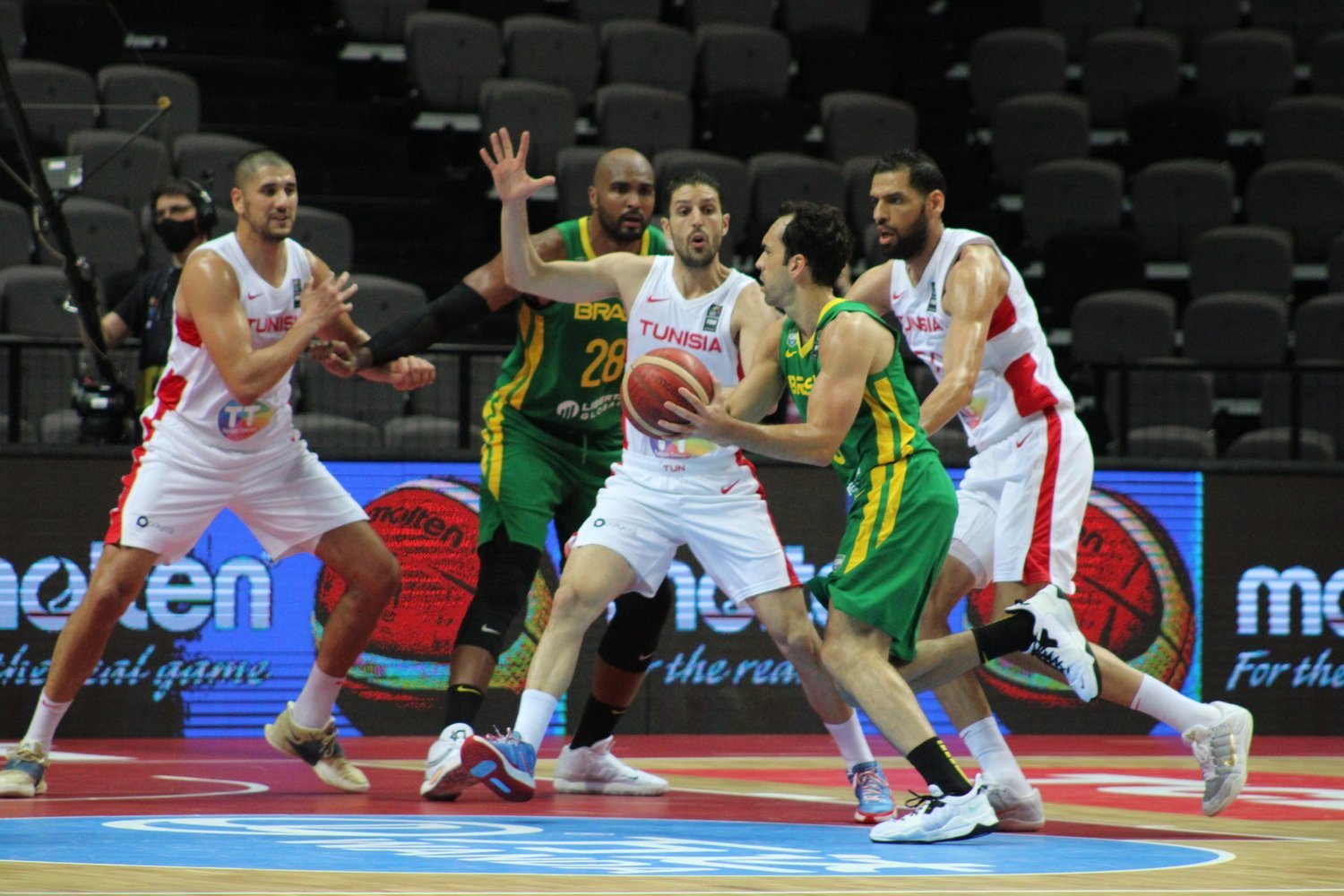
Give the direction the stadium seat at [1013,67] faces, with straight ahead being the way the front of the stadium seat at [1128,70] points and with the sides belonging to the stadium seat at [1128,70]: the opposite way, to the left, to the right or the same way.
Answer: the same way

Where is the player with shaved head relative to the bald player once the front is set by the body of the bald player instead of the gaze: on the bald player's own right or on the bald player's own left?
on the bald player's own right

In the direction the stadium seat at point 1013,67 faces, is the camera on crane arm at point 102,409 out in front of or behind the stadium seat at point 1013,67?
in front

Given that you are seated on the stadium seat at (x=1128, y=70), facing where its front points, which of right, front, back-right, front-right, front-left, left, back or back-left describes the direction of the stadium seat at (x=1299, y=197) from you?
front-left

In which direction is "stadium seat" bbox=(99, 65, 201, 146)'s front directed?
toward the camera

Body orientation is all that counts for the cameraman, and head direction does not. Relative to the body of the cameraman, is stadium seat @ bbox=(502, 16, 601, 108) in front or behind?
behind

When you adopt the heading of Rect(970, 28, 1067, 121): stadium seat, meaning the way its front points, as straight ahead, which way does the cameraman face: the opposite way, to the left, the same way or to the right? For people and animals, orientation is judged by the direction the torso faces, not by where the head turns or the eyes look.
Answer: the same way

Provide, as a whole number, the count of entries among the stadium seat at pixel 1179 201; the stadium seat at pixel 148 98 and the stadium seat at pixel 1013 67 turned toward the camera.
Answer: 3

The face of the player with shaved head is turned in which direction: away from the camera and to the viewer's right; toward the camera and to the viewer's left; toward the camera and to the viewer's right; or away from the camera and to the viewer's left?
toward the camera and to the viewer's right

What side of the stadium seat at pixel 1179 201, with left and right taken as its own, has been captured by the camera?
front

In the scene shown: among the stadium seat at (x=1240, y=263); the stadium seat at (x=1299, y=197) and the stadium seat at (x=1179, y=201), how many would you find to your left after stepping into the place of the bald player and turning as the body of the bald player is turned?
3

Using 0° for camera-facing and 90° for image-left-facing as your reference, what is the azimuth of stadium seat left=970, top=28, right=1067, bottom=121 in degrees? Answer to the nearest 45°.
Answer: approximately 0°

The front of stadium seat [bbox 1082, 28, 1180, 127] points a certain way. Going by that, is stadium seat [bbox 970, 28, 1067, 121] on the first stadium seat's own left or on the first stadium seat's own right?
on the first stadium seat's own right

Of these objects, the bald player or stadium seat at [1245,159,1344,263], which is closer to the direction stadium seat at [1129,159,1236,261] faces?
the bald player

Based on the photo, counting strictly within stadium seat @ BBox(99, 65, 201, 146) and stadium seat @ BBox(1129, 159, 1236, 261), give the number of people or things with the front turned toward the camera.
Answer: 2

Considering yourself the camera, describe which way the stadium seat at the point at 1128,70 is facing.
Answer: facing the viewer
